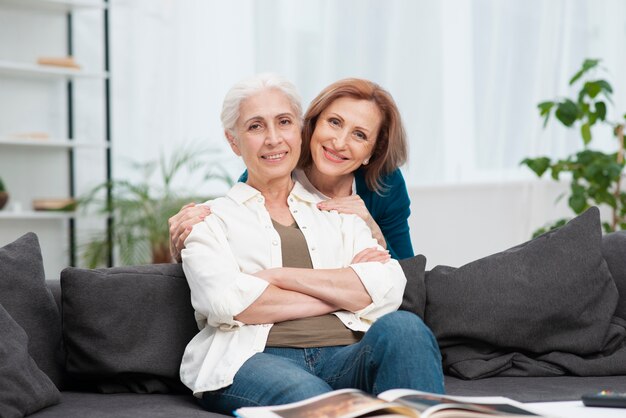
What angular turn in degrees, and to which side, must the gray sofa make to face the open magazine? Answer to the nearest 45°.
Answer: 0° — it already faces it

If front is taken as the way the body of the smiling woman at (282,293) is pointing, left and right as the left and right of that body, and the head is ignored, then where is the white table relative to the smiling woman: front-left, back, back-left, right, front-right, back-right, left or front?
front-left

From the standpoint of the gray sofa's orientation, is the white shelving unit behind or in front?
behind

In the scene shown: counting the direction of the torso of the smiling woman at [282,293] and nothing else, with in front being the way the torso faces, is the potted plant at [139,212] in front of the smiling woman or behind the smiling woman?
behind

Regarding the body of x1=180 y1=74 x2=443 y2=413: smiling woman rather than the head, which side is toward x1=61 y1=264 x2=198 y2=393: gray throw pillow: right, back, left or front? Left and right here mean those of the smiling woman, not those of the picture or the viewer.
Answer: right

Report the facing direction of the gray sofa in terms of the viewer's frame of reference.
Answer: facing the viewer

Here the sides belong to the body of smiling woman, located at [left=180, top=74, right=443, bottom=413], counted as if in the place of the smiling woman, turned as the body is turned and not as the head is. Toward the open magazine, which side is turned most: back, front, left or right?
front

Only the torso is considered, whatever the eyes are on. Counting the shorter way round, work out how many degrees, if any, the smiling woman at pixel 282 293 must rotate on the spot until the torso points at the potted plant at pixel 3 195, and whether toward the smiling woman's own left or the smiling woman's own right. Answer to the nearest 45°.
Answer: approximately 135° to the smiling woman's own right

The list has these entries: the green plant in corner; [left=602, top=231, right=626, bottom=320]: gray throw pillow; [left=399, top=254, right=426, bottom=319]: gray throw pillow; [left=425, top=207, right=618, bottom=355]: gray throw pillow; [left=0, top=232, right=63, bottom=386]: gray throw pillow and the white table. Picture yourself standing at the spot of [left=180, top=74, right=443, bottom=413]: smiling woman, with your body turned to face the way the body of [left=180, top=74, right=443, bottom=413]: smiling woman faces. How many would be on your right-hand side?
1

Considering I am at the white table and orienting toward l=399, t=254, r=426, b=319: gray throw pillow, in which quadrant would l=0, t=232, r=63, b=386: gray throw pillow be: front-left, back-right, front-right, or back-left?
front-left

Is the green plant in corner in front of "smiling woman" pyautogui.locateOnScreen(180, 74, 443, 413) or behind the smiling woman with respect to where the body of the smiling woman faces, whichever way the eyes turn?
behind

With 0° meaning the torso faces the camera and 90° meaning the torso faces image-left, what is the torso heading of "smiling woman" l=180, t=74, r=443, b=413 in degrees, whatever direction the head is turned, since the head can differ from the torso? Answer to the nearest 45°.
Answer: approximately 0°

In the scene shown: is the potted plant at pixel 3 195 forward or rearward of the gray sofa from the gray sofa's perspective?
rearward
